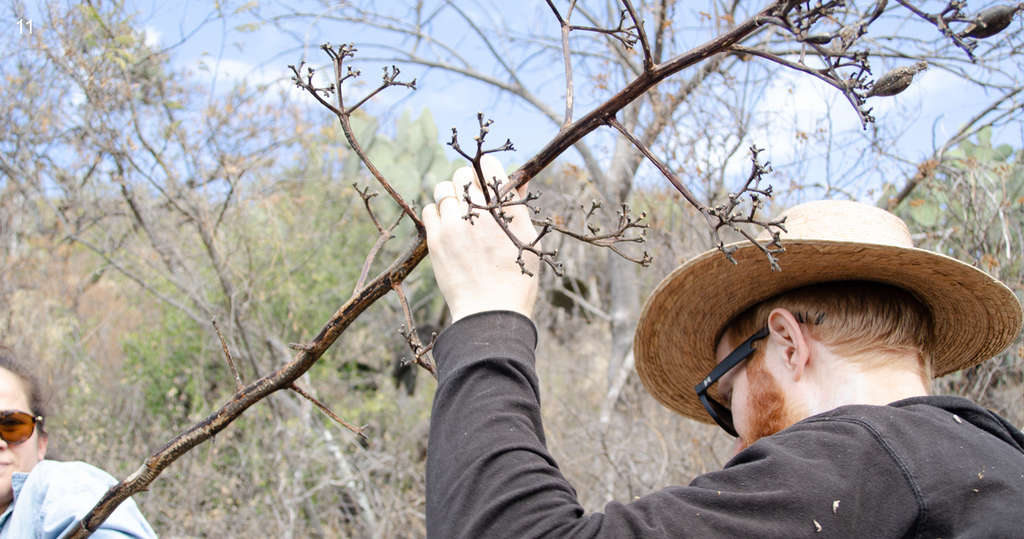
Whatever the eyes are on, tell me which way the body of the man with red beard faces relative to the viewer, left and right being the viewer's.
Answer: facing away from the viewer and to the left of the viewer

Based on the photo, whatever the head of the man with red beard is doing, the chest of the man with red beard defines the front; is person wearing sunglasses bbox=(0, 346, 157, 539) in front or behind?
in front
